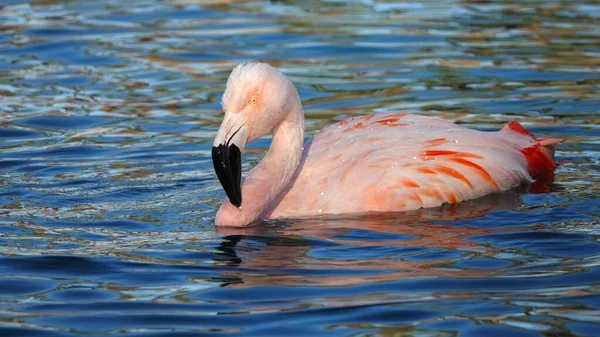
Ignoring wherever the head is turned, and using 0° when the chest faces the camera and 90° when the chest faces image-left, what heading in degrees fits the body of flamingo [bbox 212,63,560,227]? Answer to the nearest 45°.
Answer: approximately 90°
